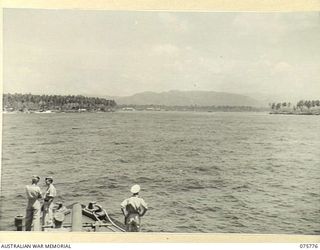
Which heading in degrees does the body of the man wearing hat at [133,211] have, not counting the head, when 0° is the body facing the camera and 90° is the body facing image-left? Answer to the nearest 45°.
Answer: approximately 180°

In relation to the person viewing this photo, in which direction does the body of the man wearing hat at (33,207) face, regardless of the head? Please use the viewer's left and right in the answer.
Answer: facing away from the viewer and to the right of the viewer
